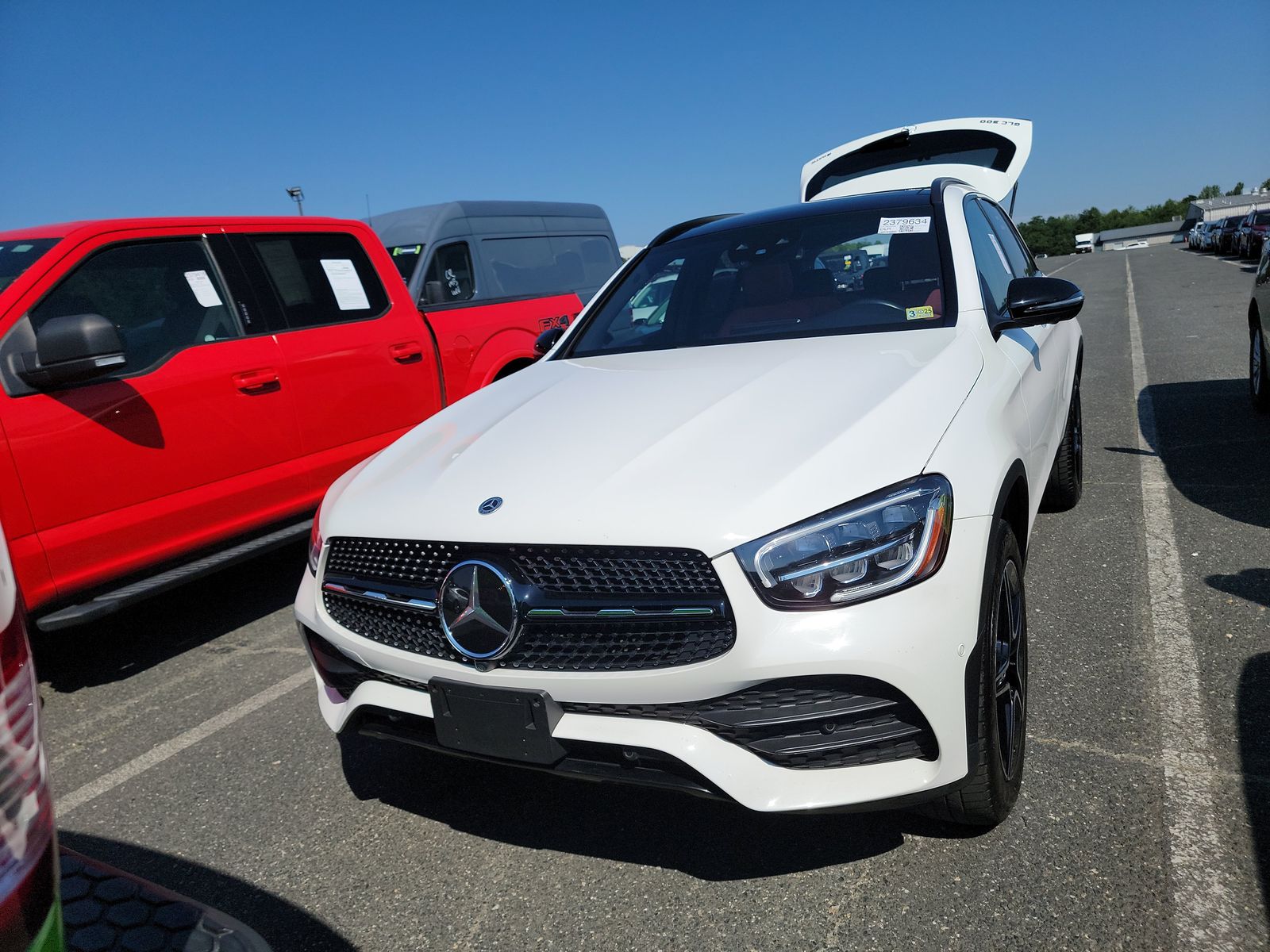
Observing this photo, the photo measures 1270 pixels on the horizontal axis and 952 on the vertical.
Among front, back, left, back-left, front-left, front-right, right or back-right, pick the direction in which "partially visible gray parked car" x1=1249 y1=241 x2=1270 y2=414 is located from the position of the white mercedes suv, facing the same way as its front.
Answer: back

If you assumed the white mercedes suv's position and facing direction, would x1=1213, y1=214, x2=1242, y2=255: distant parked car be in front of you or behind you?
behind

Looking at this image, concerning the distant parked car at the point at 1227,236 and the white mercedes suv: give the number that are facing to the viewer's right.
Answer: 0

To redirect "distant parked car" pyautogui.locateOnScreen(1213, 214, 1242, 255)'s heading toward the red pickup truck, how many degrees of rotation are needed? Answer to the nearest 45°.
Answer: approximately 45° to its left

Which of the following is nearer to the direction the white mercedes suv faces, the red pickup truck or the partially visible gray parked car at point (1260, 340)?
the red pickup truck

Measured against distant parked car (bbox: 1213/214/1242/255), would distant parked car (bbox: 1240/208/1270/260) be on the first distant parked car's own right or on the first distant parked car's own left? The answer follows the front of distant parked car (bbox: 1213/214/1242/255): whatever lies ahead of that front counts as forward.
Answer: on the first distant parked car's own left

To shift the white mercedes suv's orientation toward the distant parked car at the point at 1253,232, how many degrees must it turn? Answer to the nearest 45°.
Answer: approximately 180°

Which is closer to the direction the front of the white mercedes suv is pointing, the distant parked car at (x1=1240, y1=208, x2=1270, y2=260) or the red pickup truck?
the red pickup truck

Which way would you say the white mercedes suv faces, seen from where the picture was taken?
facing the viewer and to the left of the viewer

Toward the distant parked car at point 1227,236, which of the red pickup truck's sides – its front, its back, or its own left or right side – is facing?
back

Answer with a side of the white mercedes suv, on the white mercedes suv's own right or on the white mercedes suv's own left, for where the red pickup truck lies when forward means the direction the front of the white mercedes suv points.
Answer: on the white mercedes suv's own right

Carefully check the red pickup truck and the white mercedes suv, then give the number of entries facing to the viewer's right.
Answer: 0

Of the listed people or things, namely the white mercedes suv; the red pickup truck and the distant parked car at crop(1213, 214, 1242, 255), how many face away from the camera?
0
